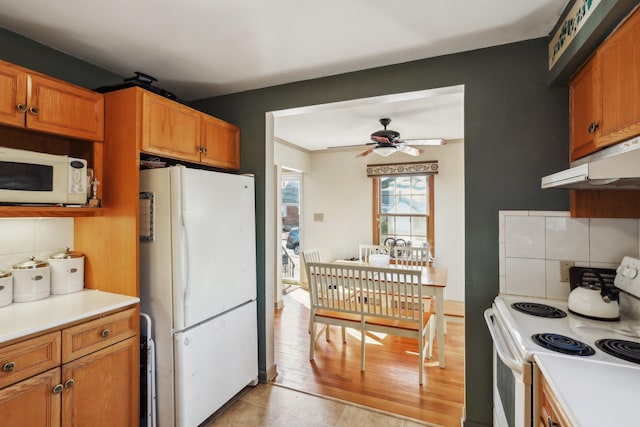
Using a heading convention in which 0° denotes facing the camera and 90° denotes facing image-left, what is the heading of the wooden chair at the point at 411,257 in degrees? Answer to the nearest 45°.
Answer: approximately 0°

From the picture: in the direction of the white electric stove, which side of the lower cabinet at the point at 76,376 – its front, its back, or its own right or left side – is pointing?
front

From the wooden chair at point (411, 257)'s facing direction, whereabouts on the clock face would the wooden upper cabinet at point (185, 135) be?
The wooden upper cabinet is roughly at 1 o'clock from the wooden chair.

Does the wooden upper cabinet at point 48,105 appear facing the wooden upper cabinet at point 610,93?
yes

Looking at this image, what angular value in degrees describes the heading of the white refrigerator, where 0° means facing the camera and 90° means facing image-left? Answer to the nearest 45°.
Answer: approximately 315°

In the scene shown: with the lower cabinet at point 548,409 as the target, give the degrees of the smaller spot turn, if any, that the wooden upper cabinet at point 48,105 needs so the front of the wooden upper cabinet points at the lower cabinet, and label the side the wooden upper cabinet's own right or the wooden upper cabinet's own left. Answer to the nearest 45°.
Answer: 0° — it already faces it

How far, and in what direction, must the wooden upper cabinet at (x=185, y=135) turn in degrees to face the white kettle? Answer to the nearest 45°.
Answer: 0° — it already faces it

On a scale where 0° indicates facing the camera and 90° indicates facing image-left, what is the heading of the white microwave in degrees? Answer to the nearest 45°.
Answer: approximately 315°

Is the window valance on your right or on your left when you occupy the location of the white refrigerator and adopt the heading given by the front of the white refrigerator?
on your left
